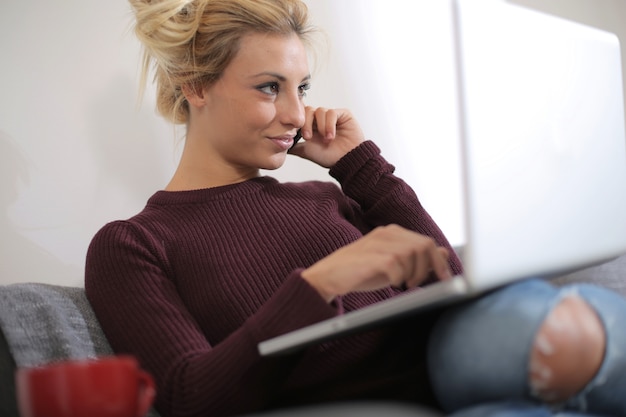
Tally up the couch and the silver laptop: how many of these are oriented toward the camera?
1

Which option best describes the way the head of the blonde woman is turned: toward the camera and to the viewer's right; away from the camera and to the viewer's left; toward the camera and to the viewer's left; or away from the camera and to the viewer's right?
toward the camera and to the viewer's right

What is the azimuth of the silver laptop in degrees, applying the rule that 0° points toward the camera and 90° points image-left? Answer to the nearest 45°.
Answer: approximately 135°

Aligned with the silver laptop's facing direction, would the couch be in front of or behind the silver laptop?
in front

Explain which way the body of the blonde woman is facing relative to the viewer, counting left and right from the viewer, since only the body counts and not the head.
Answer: facing the viewer and to the right of the viewer

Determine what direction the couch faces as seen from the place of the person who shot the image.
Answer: facing the viewer

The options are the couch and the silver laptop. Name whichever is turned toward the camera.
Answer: the couch

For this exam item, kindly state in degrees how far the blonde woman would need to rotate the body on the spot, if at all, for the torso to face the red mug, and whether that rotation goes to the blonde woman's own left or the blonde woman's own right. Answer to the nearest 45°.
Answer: approximately 45° to the blonde woman's own right
